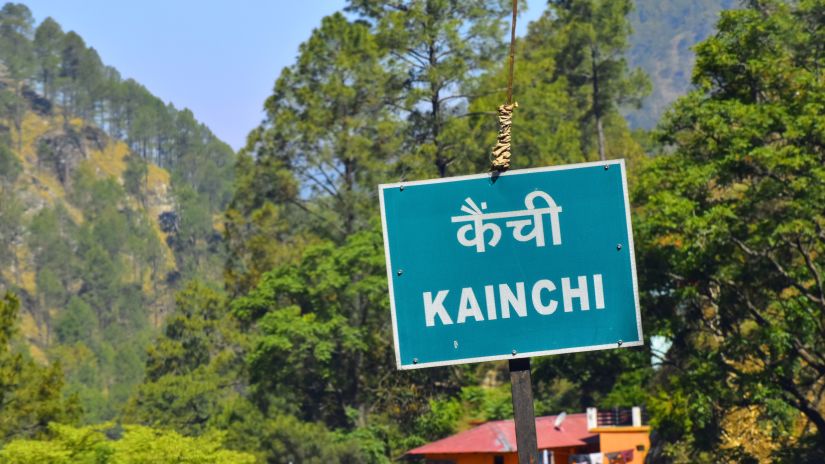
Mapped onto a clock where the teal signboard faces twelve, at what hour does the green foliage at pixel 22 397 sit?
The green foliage is roughly at 5 o'clock from the teal signboard.

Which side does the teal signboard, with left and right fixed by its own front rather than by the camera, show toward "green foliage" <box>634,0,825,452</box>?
back

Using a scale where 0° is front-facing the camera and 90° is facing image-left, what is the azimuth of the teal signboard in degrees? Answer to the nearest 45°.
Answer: approximately 0°

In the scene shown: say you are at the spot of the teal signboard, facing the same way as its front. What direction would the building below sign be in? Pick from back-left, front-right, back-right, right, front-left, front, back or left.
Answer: back
